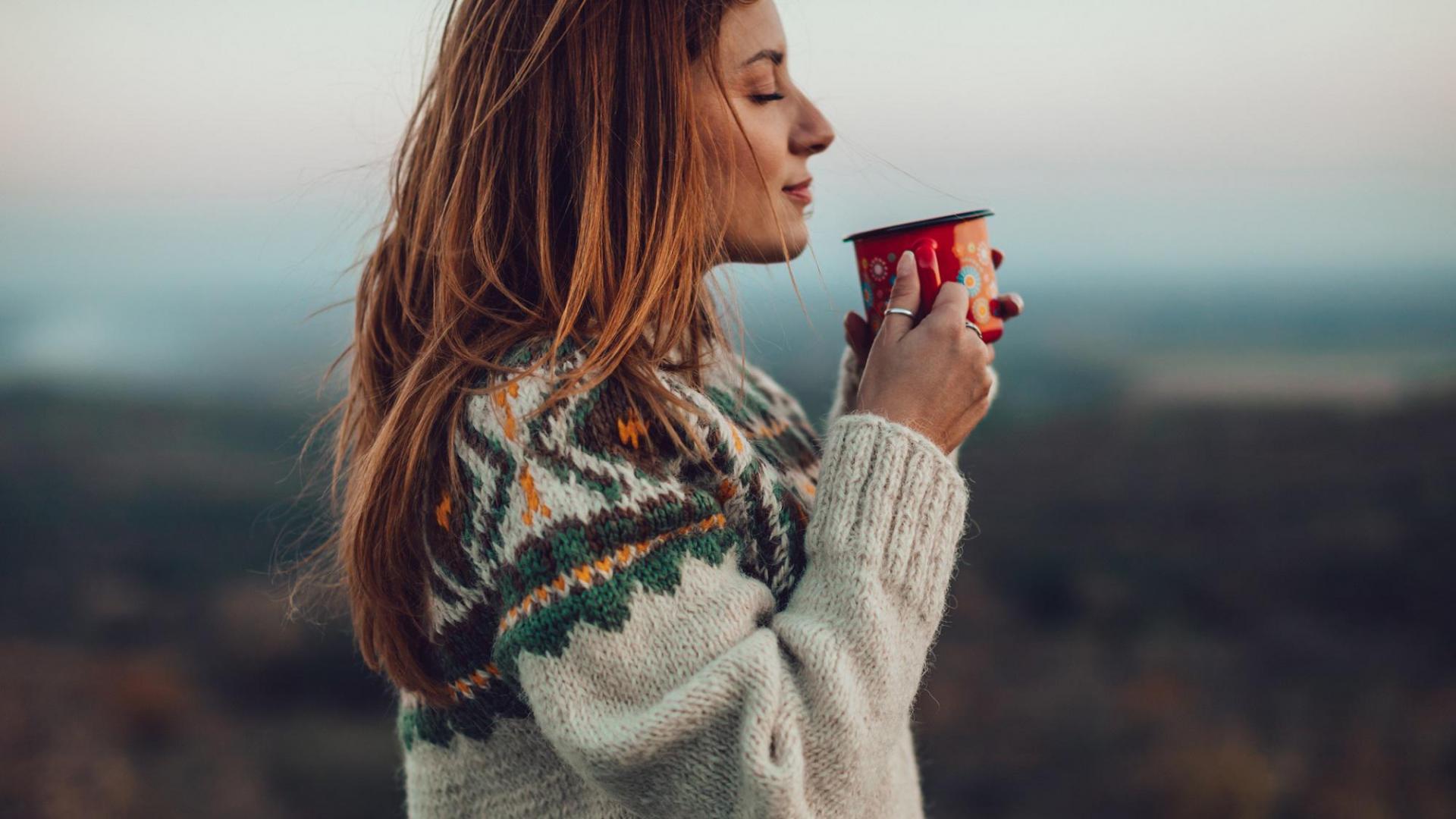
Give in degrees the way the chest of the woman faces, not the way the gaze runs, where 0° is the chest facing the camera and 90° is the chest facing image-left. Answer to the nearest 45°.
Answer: approximately 270°

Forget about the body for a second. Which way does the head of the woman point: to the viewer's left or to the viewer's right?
to the viewer's right
